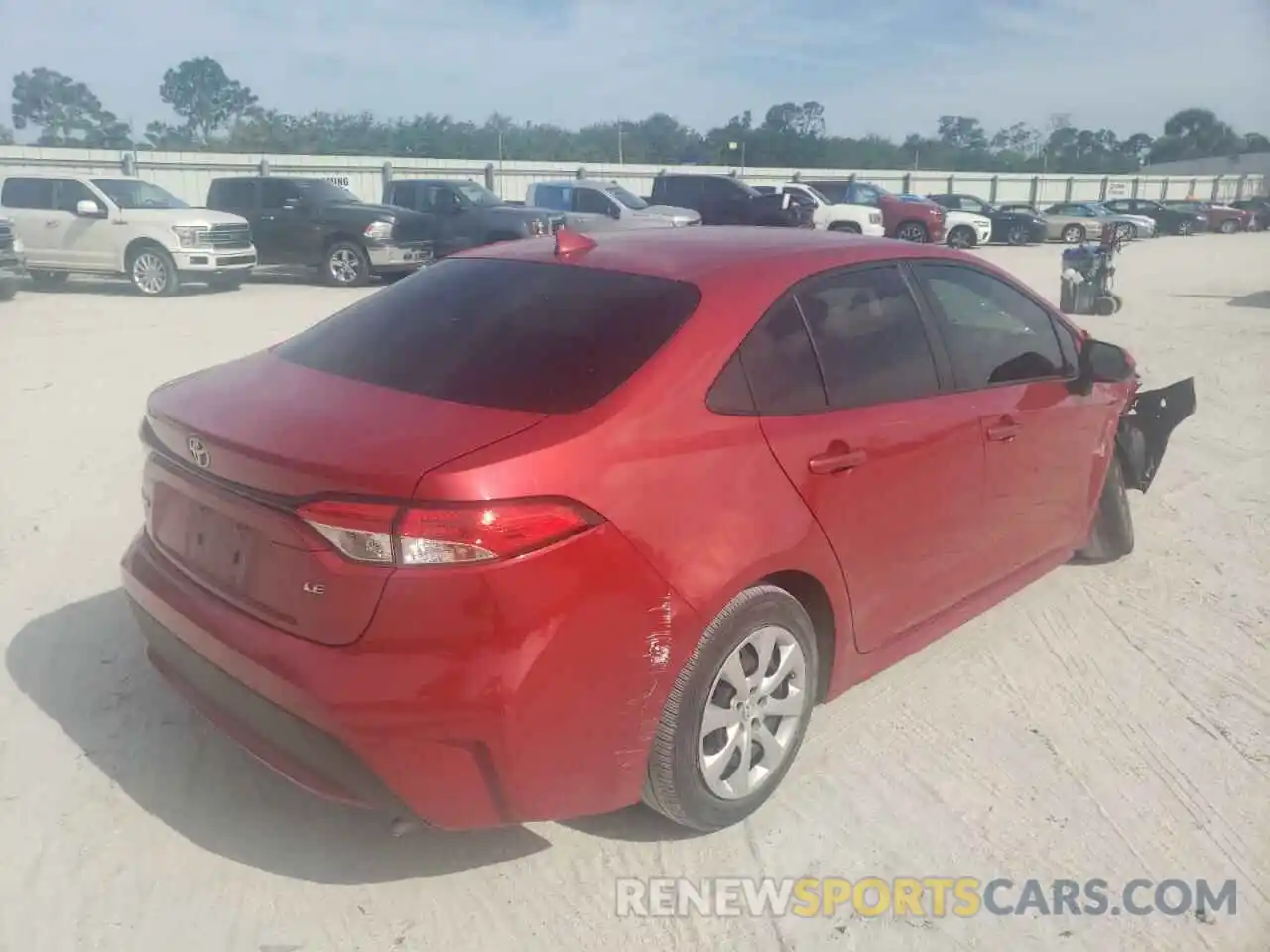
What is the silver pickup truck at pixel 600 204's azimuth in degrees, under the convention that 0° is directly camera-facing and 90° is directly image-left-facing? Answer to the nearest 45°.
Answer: approximately 315°

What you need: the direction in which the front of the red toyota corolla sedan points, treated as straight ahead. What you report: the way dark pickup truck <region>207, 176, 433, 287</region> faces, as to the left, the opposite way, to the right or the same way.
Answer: to the right

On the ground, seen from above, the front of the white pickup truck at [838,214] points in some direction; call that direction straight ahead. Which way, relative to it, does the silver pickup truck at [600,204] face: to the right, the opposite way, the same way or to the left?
the same way

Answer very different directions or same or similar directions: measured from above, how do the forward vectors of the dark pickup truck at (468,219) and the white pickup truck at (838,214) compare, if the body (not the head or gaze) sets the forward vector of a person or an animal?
same or similar directions

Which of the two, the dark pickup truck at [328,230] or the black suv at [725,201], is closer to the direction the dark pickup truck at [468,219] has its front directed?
the black suv

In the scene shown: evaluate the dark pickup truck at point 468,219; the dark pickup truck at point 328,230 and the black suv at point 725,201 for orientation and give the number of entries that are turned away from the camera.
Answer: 0

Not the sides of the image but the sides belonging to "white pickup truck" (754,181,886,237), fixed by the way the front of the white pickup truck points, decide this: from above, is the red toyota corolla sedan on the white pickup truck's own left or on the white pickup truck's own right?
on the white pickup truck's own right

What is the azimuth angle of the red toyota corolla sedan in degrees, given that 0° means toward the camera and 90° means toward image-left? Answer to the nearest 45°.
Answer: approximately 225°

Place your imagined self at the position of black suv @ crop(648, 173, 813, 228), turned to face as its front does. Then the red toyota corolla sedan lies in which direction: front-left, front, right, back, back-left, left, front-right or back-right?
front-right

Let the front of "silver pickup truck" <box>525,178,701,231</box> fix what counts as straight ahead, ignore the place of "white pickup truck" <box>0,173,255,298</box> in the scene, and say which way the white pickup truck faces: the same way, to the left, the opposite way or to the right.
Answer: the same way

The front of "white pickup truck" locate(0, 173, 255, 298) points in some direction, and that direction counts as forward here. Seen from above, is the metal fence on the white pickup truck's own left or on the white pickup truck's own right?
on the white pickup truck's own left

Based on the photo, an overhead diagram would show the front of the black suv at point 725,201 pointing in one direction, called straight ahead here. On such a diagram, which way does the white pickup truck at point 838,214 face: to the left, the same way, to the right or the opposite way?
the same way

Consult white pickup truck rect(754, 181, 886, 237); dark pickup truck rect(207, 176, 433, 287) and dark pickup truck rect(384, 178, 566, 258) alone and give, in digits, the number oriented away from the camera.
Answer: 0

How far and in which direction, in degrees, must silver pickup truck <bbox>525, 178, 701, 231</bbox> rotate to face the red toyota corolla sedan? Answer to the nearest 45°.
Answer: approximately 45° to its right

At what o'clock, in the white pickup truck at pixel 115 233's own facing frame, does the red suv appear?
The red suv is roughly at 10 o'clock from the white pickup truck.

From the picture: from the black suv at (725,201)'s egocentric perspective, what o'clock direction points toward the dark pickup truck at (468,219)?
The dark pickup truck is roughly at 3 o'clock from the black suv.

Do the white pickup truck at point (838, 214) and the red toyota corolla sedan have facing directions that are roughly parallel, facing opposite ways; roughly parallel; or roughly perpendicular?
roughly perpendicular

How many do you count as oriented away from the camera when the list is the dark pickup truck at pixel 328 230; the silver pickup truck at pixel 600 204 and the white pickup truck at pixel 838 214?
0
